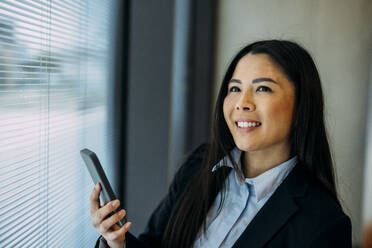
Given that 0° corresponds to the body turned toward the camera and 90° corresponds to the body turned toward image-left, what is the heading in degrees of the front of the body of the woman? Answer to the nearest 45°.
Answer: approximately 45°
